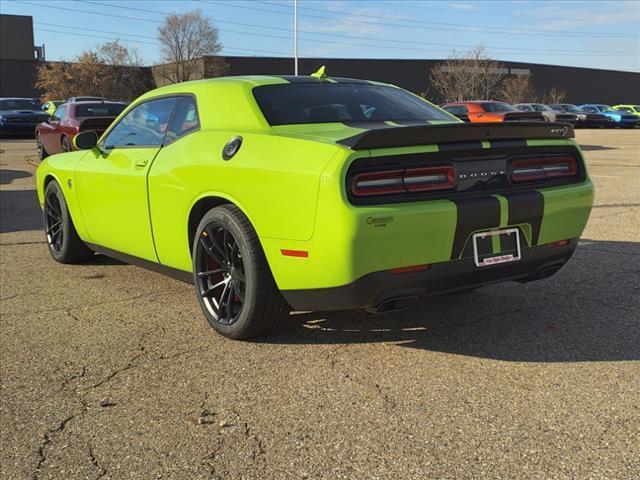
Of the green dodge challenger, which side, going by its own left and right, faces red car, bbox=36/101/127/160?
front

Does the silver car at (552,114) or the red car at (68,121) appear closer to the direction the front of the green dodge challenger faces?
the red car

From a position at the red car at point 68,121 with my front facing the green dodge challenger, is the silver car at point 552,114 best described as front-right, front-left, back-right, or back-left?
back-left

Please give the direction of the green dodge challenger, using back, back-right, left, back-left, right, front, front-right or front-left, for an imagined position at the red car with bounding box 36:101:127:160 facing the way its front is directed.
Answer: back-left

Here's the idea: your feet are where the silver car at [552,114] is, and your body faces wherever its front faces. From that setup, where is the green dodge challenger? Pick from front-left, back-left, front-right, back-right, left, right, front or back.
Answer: front-right

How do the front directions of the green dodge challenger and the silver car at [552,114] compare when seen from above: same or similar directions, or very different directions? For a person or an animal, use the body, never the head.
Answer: very different directions

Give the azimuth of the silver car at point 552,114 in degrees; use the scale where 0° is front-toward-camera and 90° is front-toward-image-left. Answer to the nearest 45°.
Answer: approximately 315°

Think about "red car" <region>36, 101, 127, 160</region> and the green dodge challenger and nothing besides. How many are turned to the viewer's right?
0

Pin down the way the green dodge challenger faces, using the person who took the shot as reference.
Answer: facing away from the viewer and to the left of the viewer
